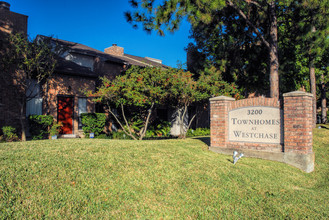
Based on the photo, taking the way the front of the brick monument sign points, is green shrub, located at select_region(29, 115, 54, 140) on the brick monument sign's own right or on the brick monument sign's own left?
on the brick monument sign's own right

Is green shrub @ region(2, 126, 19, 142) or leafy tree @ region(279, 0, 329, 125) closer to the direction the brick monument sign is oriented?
the green shrub

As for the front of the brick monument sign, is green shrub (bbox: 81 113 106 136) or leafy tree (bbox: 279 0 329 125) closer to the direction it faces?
the green shrub

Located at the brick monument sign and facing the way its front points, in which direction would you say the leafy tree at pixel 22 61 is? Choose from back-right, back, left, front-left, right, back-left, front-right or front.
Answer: front-right

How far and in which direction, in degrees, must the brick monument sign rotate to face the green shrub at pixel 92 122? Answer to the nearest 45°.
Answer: approximately 45° to its right

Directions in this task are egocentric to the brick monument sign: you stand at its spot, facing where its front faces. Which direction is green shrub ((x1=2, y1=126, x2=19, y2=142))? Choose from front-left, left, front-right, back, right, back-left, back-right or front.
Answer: front-right

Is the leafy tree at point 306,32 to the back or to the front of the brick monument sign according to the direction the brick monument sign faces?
to the back

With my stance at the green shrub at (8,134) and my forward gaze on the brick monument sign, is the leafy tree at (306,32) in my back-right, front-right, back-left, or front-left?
front-left

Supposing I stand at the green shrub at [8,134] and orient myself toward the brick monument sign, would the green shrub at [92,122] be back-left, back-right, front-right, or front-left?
front-left

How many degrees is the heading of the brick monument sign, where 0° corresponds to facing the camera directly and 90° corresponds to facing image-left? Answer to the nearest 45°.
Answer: approximately 45°
